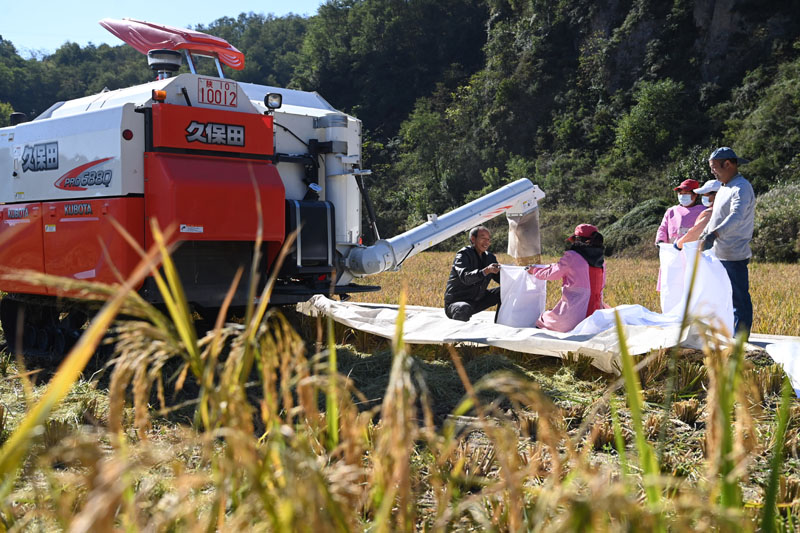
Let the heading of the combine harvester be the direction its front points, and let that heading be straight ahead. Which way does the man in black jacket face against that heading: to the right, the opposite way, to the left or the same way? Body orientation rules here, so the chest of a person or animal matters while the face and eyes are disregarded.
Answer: the opposite way

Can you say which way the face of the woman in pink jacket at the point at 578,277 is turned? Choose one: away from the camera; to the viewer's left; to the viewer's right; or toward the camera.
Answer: to the viewer's left

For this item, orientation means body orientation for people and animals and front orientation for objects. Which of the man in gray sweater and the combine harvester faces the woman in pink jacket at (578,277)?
the man in gray sweater

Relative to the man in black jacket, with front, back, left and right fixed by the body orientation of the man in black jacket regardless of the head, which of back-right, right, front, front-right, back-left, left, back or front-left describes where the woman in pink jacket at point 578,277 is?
front

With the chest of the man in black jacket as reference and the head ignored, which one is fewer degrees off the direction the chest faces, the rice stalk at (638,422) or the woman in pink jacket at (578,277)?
the woman in pink jacket

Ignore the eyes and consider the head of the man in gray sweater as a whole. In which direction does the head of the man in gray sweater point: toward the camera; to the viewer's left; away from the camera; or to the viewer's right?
to the viewer's left

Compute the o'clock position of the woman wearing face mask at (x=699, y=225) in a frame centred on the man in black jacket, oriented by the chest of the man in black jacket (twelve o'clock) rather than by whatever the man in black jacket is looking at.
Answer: The woman wearing face mask is roughly at 11 o'clock from the man in black jacket.

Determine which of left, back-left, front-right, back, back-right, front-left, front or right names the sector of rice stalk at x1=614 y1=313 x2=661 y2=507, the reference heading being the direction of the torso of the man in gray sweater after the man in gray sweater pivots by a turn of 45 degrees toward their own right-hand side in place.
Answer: back-left

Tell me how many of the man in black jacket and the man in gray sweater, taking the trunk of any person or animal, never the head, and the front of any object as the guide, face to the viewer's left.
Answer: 1

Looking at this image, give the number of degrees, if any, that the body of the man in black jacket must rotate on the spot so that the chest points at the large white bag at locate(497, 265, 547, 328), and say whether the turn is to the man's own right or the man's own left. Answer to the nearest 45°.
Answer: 0° — they already face it

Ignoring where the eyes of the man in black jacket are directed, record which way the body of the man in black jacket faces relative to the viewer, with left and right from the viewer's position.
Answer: facing the viewer and to the right of the viewer

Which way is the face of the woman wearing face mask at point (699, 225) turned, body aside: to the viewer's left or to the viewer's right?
to the viewer's left

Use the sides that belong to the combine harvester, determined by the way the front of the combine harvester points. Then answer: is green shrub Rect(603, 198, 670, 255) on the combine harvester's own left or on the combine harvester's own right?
on the combine harvester's own right

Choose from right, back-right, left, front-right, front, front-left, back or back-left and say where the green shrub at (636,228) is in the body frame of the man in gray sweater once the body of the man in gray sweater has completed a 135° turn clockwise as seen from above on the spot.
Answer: front-left

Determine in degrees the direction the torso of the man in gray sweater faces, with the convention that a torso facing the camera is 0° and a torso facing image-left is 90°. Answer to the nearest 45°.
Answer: approximately 90°

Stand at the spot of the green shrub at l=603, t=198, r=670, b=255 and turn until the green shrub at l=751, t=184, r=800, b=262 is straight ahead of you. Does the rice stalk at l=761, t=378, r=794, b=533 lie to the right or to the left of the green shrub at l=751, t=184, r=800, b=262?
right

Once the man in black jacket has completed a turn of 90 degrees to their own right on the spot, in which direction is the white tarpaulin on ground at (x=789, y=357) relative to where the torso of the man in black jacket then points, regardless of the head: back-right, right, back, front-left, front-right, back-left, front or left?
left

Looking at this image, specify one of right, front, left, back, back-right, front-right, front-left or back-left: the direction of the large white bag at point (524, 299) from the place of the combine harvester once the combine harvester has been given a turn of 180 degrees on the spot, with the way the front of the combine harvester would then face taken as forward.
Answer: front-left
